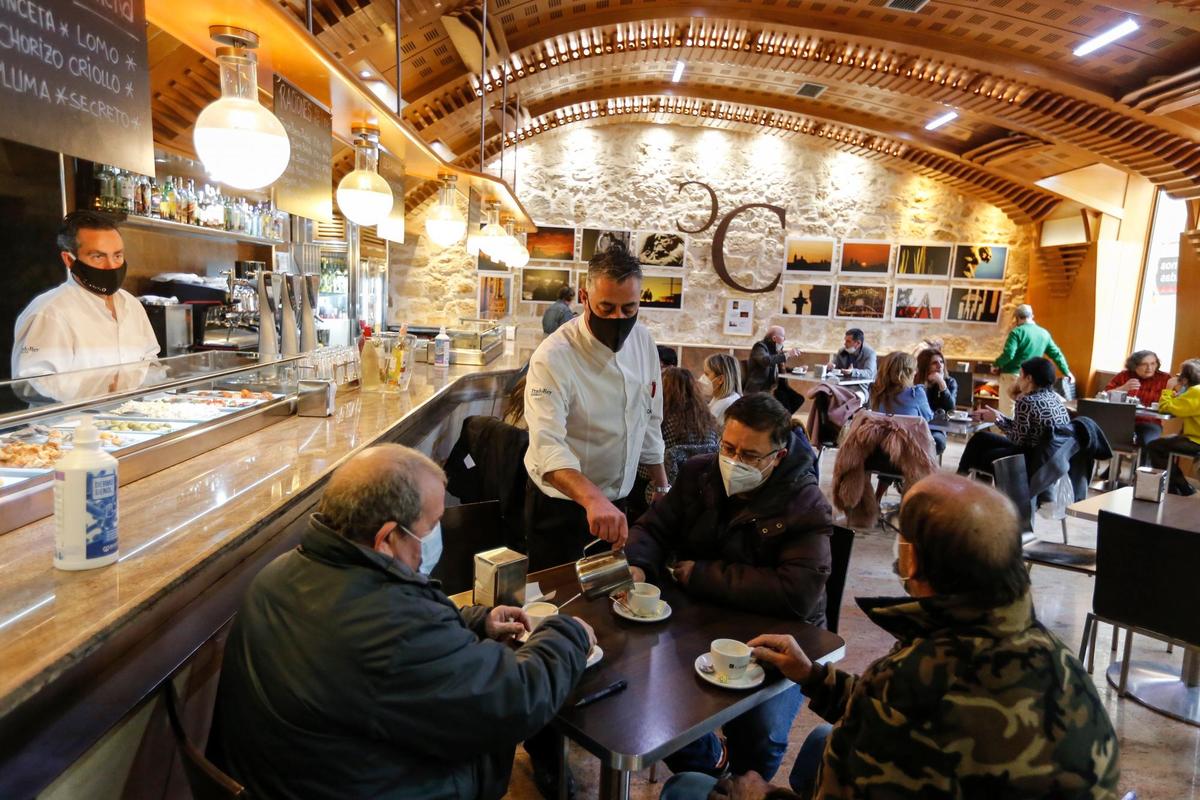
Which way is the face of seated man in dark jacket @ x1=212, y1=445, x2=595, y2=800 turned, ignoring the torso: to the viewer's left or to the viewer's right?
to the viewer's right

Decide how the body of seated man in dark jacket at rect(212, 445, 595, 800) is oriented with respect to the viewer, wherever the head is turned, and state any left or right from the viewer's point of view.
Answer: facing away from the viewer and to the right of the viewer

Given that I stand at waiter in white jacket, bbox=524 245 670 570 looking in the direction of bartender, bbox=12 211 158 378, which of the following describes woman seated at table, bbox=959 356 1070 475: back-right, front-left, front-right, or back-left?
back-right

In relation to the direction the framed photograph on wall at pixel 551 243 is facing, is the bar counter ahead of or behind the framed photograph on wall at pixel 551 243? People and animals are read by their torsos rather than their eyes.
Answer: ahead

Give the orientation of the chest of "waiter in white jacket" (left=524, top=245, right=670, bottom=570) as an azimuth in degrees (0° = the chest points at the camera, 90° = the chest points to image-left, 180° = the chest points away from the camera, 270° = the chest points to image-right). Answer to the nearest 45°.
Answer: approximately 315°

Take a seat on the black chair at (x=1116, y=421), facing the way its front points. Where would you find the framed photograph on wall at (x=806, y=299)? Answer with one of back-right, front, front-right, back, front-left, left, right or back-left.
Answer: left

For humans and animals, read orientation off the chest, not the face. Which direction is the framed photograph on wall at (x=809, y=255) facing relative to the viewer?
toward the camera

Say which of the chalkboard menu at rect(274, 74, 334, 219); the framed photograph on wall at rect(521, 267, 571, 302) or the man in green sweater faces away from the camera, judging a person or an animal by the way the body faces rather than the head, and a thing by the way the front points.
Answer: the man in green sweater

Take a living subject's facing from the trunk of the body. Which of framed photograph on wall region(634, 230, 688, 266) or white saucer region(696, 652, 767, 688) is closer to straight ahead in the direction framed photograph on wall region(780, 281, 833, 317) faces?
the white saucer

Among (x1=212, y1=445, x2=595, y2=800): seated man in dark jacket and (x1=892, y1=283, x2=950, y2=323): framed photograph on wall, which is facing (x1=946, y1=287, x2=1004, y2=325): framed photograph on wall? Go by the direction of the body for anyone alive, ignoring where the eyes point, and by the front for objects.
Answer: the seated man in dark jacket

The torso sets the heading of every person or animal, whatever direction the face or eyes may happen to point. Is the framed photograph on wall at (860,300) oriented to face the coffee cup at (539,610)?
yes

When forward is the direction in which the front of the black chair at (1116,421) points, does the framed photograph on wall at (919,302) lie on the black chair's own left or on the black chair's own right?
on the black chair's own left

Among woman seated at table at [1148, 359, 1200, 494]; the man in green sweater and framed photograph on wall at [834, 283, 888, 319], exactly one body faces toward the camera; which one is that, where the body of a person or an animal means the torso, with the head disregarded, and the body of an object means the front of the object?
the framed photograph on wall

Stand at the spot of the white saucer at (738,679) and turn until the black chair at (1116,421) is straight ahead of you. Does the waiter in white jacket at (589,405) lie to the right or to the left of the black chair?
left

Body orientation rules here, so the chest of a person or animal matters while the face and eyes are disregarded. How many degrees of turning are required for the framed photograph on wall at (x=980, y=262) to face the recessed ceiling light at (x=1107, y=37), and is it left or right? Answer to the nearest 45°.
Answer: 0° — it already faces it

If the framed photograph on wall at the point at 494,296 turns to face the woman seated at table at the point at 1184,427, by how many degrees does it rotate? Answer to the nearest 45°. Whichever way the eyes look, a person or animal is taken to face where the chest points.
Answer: approximately 45° to its left

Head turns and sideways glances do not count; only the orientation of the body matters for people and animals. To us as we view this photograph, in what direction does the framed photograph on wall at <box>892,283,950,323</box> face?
facing the viewer

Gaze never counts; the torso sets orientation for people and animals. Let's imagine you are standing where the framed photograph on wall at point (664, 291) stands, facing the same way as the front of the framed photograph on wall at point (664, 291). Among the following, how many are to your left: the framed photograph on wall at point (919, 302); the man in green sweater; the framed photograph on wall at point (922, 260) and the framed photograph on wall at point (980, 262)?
4

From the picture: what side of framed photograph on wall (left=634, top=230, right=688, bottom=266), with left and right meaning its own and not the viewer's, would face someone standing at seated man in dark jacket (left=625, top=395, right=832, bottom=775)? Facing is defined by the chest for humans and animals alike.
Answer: front

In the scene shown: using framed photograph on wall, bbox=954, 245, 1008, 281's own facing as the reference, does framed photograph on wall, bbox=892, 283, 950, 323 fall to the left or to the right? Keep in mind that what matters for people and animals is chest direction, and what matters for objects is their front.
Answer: on its right

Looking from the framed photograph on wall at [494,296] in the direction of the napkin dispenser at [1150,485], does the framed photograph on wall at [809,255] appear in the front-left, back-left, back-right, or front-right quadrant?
front-left
